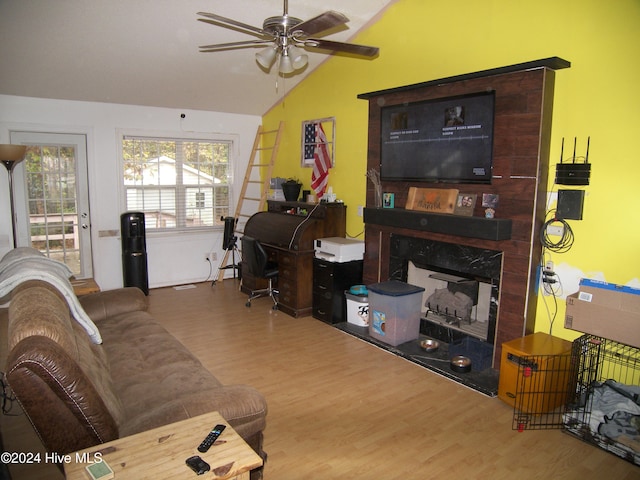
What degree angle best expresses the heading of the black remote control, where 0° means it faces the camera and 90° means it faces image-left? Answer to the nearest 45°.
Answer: approximately 225°

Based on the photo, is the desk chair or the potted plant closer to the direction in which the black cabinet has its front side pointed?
the desk chair

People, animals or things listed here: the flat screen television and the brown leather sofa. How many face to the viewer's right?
1

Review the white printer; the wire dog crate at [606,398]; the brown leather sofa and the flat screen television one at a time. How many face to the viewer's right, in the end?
1

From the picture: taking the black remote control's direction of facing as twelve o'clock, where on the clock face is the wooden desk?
The wooden desk is roughly at 11 o'clock from the black remote control.

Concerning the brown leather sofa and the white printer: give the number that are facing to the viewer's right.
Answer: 1

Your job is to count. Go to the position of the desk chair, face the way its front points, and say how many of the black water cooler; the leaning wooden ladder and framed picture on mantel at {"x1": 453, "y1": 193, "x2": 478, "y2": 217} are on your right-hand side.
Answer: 1

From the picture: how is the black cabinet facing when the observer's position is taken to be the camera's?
facing the viewer and to the left of the viewer

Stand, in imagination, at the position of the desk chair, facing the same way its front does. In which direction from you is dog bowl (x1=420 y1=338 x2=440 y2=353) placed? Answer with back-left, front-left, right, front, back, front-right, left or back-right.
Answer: right

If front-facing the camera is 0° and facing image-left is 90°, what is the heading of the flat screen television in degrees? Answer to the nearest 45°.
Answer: approximately 45°

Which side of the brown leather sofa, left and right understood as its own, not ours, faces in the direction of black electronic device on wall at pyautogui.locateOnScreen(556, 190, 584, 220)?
front

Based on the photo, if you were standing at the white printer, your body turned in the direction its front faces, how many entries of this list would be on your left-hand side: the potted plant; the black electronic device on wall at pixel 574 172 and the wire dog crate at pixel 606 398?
2

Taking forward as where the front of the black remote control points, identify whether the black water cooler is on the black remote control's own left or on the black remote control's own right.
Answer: on the black remote control's own left

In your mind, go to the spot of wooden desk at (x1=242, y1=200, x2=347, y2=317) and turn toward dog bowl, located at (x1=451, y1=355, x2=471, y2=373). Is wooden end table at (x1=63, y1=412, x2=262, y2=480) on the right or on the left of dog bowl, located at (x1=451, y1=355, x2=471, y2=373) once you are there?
right

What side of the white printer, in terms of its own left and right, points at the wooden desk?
right

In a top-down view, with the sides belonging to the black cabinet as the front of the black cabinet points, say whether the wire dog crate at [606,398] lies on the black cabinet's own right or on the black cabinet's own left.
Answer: on the black cabinet's own left

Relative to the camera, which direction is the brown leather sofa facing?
to the viewer's right

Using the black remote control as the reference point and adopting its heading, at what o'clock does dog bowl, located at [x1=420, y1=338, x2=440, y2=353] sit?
The dog bowl is roughly at 12 o'clock from the black remote control.
